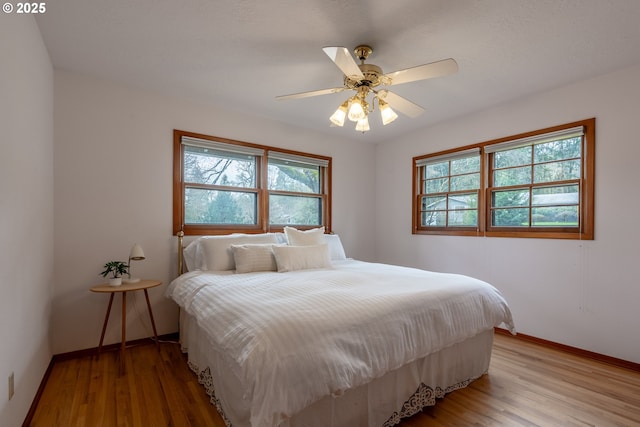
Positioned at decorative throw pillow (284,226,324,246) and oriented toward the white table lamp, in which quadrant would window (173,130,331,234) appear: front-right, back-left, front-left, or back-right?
front-right

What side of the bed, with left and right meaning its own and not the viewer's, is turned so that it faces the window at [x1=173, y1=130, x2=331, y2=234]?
back

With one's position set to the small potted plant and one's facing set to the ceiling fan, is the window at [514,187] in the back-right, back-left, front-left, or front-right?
front-left

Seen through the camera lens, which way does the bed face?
facing the viewer and to the right of the viewer

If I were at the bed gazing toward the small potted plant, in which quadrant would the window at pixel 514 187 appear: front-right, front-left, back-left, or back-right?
back-right

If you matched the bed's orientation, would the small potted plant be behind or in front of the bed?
behind

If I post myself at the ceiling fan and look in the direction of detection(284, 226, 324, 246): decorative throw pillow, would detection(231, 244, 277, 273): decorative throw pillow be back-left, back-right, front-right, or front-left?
front-left

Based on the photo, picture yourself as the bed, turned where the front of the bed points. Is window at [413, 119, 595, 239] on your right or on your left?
on your left

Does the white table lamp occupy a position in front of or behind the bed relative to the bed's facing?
behind
